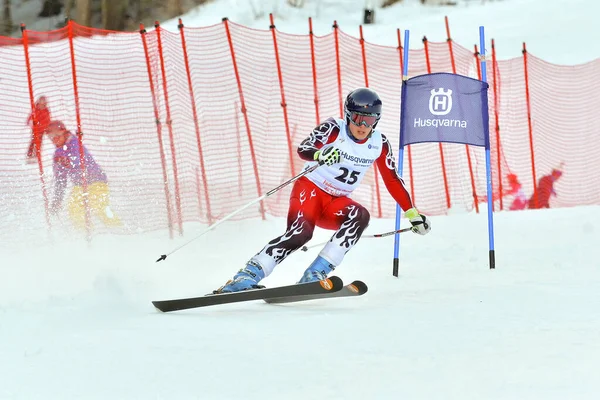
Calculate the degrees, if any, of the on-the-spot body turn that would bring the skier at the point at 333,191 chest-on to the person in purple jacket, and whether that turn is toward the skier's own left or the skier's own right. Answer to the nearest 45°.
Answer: approximately 135° to the skier's own right

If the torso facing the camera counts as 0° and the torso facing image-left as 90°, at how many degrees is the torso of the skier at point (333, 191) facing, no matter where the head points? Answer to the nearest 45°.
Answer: approximately 0°

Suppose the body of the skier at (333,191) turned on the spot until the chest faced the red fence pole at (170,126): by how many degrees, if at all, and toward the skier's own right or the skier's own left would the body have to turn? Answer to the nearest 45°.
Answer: approximately 135° to the skier's own right

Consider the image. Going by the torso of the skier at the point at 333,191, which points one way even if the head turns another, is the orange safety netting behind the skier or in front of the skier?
behind

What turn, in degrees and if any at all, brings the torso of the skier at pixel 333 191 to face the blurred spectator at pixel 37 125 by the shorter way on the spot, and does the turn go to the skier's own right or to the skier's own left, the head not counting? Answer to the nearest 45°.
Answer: approximately 135° to the skier's own right
